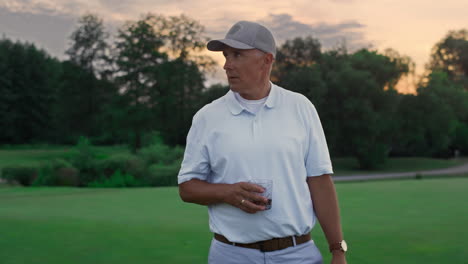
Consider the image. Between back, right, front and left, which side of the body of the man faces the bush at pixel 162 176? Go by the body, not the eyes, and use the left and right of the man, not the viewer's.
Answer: back

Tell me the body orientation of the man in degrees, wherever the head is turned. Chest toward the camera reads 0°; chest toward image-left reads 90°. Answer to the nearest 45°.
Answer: approximately 0°

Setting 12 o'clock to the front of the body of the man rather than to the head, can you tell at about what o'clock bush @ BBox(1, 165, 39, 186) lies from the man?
The bush is roughly at 5 o'clock from the man.

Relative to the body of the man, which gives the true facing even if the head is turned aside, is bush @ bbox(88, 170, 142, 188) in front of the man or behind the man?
behind

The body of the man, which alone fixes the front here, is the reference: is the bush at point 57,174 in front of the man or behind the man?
behind

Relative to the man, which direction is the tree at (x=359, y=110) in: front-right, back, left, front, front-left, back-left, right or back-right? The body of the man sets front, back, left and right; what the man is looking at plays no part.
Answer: back

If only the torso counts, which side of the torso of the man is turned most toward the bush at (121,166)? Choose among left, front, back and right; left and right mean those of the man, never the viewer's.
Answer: back

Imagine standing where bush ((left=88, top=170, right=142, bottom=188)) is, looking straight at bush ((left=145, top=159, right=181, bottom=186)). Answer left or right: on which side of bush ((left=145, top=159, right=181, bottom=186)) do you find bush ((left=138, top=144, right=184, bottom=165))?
left
